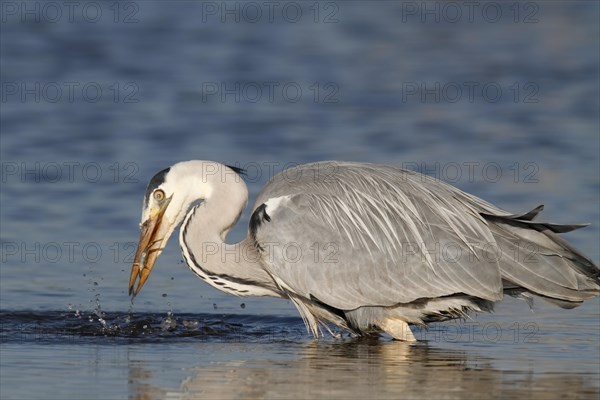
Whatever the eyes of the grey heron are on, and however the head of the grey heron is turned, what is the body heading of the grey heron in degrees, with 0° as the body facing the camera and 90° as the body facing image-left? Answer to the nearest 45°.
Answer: approximately 90°
